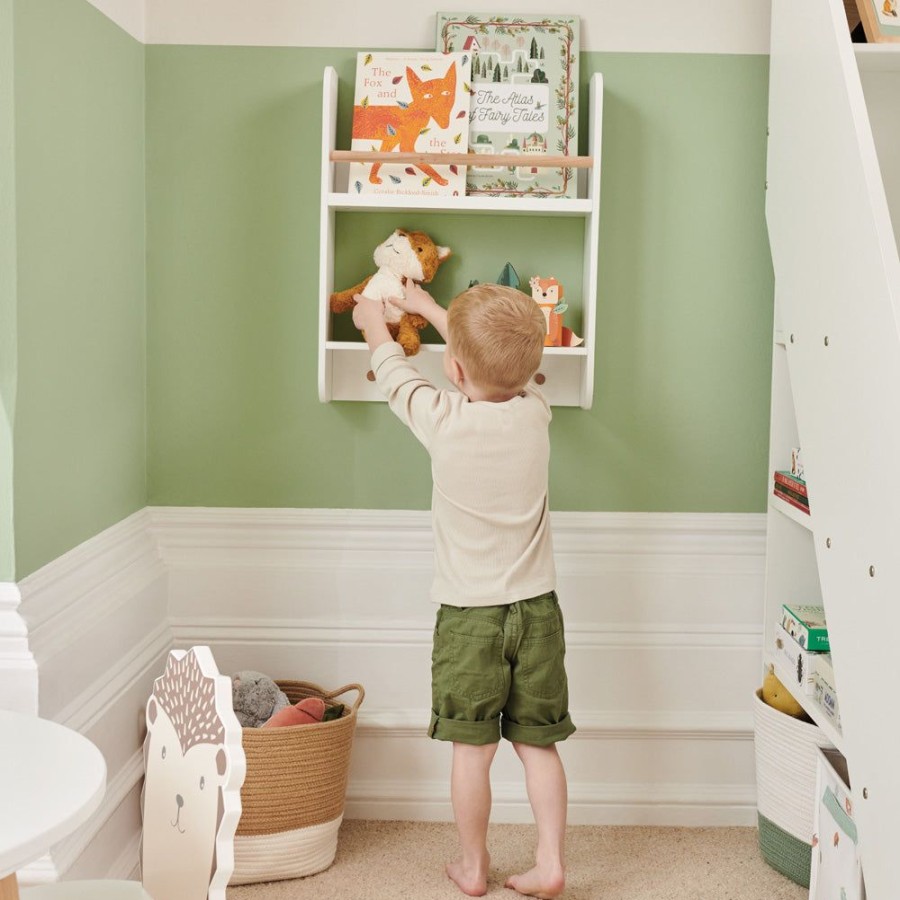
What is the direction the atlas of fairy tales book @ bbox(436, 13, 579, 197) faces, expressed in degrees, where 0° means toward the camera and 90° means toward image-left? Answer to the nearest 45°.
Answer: approximately 0°

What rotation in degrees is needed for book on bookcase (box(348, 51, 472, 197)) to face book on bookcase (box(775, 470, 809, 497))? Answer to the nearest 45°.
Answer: approximately 90° to its left

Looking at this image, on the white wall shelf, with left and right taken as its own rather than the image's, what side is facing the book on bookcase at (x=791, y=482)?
left

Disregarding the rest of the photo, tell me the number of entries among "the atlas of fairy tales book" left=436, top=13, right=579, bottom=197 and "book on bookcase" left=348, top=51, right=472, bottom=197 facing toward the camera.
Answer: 2

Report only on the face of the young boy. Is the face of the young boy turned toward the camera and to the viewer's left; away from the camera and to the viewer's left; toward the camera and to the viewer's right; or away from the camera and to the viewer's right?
away from the camera and to the viewer's left
